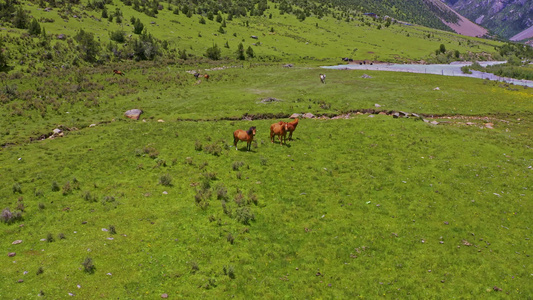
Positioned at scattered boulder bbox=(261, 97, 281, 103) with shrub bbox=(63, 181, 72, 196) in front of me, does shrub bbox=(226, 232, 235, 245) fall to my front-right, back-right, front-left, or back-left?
front-left

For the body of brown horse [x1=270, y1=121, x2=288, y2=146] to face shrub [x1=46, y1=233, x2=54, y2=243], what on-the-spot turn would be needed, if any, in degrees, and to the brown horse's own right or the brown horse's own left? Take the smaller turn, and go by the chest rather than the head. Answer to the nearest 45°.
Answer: approximately 90° to the brown horse's own right

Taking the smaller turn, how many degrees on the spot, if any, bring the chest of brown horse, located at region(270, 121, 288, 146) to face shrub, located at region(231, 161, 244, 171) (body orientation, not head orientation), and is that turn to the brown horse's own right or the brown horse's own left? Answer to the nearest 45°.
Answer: approximately 90° to the brown horse's own right

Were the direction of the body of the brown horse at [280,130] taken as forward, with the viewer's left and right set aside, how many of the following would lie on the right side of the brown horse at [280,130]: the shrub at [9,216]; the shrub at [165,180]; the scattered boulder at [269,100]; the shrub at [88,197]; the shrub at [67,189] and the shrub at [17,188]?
5

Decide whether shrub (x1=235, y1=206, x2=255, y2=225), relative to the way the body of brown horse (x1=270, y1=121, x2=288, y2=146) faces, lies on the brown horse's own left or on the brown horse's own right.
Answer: on the brown horse's own right

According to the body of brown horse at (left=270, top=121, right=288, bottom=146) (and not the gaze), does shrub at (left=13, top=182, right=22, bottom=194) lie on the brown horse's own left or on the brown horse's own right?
on the brown horse's own right

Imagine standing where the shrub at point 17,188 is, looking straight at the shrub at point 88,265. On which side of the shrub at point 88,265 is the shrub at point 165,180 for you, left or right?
left

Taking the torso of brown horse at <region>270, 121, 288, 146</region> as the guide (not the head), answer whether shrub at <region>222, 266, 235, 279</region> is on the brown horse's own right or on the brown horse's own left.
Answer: on the brown horse's own right

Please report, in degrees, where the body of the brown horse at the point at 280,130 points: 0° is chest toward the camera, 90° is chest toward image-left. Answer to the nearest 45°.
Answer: approximately 315°

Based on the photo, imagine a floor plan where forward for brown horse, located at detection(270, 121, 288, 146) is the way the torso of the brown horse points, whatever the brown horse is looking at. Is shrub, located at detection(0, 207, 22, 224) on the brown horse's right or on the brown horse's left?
on the brown horse's right
